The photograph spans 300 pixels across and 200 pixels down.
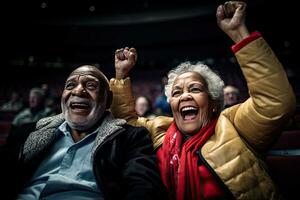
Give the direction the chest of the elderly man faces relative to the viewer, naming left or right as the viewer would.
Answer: facing the viewer and to the left of the viewer

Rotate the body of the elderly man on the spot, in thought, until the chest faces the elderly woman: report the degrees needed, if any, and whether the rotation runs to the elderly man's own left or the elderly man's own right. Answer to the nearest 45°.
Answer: approximately 90° to the elderly man's own left

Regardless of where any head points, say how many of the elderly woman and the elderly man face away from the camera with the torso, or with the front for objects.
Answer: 0

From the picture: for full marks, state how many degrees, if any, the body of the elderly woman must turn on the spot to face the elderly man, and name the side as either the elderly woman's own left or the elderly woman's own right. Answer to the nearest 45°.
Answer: approximately 45° to the elderly woman's own right

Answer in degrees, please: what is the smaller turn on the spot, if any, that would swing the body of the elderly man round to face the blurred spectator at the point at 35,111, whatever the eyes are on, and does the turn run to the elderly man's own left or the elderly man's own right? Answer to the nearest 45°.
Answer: approximately 135° to the elderly man's own right

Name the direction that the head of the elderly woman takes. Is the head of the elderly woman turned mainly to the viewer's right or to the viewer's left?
to the viewer's left

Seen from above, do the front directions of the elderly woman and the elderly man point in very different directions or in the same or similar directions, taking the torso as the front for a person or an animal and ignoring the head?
same or similar directions

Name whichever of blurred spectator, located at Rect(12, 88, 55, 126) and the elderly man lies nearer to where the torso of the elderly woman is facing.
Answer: the elderly man
